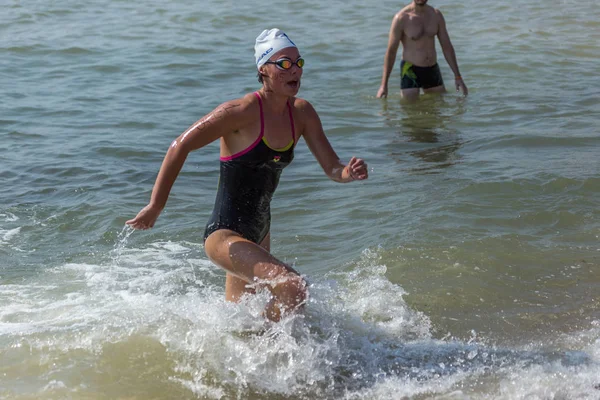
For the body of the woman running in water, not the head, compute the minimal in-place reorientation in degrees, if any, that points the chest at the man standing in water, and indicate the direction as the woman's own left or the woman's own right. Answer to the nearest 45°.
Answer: approximately 135° to the woman's own left

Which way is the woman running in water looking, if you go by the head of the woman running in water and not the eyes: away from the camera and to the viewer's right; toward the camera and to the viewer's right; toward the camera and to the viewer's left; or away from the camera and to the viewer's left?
toward the camera and to the viewer's right

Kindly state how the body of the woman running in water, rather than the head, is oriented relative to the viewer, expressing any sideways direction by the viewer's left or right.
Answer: facing the viewer and to the right of the viewer
